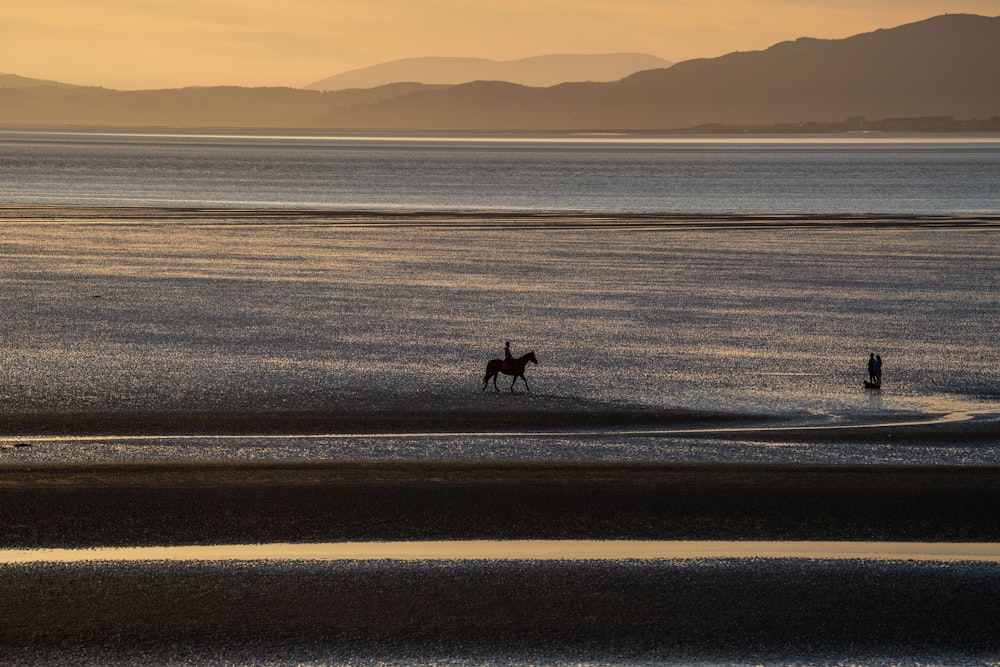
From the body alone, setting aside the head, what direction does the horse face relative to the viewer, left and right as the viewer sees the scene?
facing to the right of the viewer
